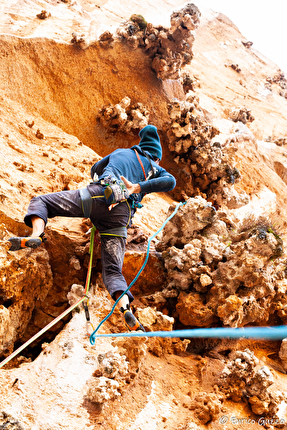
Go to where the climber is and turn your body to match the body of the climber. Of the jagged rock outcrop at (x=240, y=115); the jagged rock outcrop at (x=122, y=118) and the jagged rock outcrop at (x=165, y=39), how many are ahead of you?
3

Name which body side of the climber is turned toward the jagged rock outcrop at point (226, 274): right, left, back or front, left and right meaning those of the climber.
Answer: right

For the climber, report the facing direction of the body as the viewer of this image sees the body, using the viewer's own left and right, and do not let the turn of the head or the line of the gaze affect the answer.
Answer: facing away from the viewer

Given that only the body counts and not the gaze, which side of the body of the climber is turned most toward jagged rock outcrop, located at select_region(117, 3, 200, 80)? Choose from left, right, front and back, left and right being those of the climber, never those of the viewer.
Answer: front

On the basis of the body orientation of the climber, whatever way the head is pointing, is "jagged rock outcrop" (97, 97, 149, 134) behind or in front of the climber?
in front

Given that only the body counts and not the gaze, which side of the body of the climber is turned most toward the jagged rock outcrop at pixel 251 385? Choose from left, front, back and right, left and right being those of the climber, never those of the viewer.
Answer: right

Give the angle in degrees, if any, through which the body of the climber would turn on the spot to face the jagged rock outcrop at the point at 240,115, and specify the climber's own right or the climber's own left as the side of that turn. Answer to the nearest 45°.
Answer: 0° — they already face it
